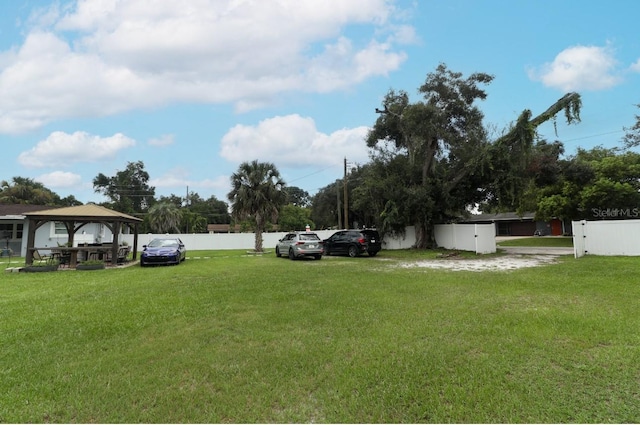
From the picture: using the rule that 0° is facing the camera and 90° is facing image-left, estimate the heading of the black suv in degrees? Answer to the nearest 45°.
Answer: approximately 135°

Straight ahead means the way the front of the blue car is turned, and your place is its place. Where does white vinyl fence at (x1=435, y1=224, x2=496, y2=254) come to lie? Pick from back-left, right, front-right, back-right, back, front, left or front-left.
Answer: back-left

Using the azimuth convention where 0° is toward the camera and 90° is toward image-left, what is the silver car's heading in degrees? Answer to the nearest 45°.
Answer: approximately 135°

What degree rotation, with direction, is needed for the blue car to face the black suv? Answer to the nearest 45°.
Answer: approximately 135° to its left

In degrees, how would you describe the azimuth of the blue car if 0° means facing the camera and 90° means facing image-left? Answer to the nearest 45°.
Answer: approximately 45°

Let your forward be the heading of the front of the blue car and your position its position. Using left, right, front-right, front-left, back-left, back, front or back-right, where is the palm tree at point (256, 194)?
back

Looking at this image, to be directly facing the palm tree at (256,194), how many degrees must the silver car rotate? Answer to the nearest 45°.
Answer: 0° — it already faces it

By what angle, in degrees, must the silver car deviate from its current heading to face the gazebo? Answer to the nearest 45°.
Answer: approximately 45° to its left

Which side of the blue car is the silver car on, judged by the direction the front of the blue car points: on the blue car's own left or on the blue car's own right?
on the blue car's own left
